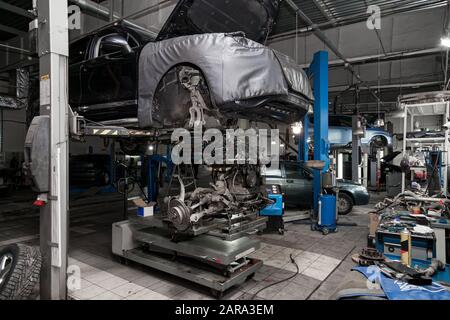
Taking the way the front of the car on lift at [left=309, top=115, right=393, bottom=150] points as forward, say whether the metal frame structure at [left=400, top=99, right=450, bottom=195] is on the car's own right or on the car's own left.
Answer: on the car's own right

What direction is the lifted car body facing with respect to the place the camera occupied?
facing the viewer and to the right of the viewer

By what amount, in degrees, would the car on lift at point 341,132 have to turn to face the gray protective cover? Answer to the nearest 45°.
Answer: approximately 90° to its right

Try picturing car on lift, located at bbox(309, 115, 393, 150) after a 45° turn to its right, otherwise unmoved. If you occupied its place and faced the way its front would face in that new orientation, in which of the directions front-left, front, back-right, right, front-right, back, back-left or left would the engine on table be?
front-right

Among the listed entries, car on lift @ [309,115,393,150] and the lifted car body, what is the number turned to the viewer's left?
0

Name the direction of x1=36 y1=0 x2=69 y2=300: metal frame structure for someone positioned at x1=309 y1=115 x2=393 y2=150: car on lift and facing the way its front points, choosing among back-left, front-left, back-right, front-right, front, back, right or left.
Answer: right

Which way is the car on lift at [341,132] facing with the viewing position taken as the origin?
facing to the right of the viewer

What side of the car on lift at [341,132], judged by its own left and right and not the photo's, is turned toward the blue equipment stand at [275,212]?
right

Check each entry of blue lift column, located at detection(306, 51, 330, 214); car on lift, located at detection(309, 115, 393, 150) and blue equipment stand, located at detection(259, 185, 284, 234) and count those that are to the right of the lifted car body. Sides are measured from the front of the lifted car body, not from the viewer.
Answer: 0

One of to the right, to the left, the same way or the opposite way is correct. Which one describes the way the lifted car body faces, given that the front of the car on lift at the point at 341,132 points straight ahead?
the same way

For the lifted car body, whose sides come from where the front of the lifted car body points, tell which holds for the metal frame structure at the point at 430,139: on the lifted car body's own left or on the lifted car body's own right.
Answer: on the lifted car body's own left

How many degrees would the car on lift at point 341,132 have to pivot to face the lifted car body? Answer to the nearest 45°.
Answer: approximately 90° to its right

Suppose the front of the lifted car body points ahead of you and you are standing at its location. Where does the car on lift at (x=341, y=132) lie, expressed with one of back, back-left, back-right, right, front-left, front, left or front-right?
left
